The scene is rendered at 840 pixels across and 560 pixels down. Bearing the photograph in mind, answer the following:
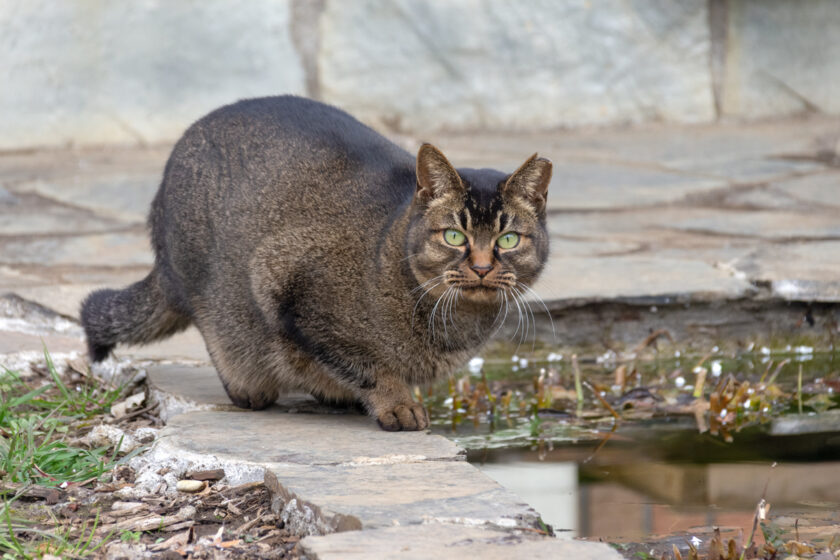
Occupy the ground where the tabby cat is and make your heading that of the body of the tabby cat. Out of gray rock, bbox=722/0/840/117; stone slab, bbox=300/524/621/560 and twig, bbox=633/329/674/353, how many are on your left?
2

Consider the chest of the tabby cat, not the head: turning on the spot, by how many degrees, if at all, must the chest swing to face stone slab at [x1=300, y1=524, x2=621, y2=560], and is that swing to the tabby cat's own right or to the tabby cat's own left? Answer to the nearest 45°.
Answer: approximately 45° to the tabby cat's own right

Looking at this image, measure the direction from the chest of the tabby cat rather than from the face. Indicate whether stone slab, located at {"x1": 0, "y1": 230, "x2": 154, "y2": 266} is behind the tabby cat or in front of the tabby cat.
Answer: behind

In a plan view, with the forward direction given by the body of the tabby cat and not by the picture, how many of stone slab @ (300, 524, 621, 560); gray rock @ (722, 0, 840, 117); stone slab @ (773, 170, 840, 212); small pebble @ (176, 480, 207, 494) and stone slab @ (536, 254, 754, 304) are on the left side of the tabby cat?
3

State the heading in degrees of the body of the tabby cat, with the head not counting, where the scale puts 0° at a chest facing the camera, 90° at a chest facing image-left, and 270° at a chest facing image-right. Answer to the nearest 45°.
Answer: approximately 315°

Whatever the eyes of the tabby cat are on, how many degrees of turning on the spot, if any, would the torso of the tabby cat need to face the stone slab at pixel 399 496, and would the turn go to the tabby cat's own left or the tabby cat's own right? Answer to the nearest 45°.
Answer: approximately 45° to the tabby cat's own right

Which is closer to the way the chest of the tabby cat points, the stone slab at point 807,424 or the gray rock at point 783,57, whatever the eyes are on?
the stone slab

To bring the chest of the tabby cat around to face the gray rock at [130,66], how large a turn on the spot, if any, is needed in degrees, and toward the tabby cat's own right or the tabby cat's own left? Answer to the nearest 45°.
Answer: approximately 135° to the tabby cat's own left

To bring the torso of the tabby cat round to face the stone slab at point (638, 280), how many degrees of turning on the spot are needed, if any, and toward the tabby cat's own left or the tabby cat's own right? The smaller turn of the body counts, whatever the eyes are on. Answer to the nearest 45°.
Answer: approximately 90° to the tabby cat's own left

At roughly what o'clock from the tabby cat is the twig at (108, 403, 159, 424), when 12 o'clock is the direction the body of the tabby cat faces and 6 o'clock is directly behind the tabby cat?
The twig is roughly at 5 o'clock from the tabby cat.

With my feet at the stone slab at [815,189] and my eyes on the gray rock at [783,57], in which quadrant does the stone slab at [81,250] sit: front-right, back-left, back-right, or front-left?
back-left

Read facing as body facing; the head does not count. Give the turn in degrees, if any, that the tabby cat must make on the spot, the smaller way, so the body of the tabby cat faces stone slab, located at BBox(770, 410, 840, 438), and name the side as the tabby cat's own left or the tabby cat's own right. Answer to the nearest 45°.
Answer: approximately 45° to the tabby cat's own left
